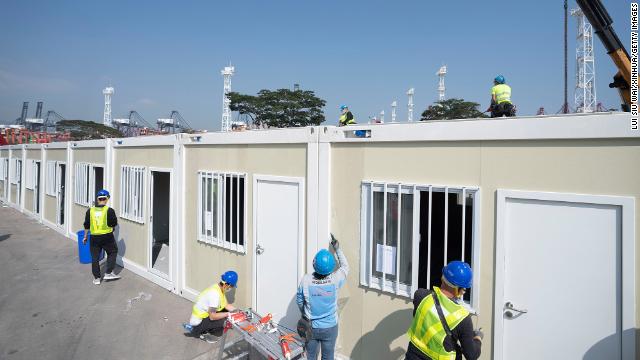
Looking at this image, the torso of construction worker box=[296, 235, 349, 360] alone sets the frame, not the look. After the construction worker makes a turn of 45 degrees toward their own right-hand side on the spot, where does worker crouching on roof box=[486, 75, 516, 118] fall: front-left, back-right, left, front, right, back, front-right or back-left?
front

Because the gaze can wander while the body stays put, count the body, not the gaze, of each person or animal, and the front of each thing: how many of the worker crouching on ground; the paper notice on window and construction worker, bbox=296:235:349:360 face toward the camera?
1

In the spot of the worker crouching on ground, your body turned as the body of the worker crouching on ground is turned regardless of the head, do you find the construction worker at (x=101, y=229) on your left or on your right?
on your left

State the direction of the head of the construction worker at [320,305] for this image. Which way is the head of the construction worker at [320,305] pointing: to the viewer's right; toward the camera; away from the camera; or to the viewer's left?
away from the camera

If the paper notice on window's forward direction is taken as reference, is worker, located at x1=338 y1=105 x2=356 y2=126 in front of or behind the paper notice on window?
behind

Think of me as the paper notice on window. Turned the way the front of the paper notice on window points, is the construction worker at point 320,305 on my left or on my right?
on my right

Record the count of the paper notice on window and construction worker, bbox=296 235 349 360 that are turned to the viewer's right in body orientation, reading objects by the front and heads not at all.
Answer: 0

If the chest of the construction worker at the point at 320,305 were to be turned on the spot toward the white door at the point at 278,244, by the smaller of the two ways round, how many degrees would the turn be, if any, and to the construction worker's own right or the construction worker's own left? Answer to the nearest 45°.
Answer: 0° — they already face it

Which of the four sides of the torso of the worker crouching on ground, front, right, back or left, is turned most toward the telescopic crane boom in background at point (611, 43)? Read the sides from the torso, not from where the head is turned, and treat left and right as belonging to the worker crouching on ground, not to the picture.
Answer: front

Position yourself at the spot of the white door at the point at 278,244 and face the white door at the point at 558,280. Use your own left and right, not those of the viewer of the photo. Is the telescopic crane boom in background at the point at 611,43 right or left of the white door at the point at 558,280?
left

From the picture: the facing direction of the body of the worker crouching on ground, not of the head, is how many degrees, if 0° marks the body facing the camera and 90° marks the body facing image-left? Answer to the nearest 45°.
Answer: approximately 270°

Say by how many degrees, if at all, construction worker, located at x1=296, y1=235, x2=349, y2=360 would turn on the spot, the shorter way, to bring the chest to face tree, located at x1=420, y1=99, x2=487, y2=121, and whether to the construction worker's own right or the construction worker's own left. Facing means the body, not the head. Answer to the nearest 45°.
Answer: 0° — they already face it

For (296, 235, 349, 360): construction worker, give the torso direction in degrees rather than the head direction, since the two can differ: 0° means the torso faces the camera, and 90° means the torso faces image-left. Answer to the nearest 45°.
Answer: approximately 180°
